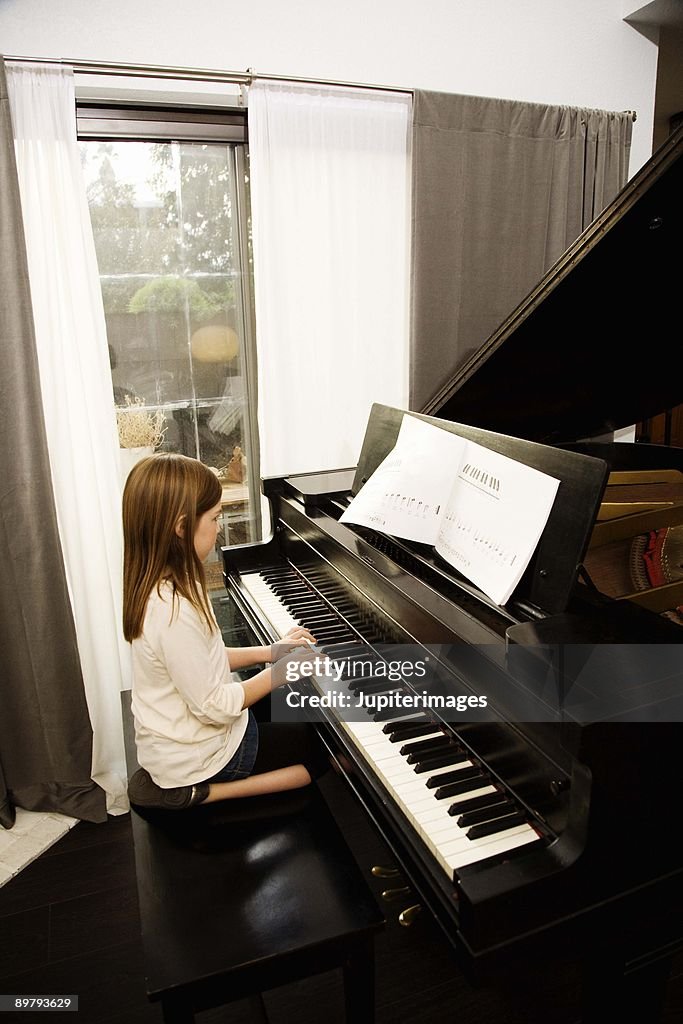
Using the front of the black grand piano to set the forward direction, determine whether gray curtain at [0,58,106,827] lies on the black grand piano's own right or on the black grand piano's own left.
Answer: on the black grand piano's own right

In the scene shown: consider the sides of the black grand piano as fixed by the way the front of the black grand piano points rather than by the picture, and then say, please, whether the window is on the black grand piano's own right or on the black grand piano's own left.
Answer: on the black grand piano's own right

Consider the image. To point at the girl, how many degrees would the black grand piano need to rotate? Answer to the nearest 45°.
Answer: approximately 45° to its right

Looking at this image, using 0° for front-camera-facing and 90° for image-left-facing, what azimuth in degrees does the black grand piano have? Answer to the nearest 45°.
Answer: approximately 45°

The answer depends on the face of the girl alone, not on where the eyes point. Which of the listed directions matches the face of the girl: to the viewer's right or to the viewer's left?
to the viewer's right

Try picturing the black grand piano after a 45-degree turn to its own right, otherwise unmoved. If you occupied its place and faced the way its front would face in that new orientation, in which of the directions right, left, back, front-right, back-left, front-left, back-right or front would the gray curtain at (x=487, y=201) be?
right

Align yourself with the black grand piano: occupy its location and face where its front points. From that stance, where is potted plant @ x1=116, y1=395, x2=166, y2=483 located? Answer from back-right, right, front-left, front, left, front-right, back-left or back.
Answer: right

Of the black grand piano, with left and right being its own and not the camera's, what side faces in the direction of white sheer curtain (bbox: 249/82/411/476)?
right

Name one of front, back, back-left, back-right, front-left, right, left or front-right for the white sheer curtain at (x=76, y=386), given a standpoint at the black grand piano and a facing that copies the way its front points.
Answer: right
